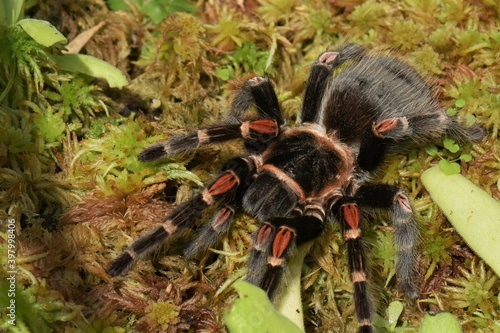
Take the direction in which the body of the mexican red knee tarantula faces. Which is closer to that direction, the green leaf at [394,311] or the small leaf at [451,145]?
the green leaf

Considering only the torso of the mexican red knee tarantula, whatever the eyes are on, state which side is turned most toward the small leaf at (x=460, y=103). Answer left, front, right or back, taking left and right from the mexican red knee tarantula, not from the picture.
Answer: back

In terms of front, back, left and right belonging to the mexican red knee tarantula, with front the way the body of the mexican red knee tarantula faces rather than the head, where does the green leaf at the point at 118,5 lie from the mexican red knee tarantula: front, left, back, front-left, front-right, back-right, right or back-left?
right

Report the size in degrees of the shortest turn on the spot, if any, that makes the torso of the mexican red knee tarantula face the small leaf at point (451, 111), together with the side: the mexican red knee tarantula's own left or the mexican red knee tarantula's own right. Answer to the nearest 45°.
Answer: approximately 180°

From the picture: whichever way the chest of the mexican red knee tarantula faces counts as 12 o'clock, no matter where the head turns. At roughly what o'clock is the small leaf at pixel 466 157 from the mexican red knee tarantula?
The small leaf is roughly at 7 o'clock from the mexican red knee tarantula.

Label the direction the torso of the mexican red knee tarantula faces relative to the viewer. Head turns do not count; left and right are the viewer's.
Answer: facing the viewer and to the left of the viewer

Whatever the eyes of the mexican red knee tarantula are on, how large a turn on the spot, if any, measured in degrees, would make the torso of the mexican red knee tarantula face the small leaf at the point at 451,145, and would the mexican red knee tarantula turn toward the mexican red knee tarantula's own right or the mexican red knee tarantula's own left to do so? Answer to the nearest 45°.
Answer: approximately 135° to the mexican red knee tarantula's own left

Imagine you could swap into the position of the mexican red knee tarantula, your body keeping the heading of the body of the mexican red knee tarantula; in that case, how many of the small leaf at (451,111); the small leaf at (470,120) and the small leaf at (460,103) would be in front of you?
0

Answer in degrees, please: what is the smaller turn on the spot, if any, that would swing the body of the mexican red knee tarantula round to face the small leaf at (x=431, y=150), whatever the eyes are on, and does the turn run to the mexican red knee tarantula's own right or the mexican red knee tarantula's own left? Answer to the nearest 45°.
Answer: approximately 180°

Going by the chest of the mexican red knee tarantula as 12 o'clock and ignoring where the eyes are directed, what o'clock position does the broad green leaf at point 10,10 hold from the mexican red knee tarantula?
The broad green leaf is roughly at 2 o'clock from the mexican red knee tarantula.

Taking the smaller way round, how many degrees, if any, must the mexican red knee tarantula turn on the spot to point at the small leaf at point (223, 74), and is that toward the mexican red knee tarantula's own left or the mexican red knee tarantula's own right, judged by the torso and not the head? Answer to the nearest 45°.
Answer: approximately 90° to the mexican red knee tarantula's own right

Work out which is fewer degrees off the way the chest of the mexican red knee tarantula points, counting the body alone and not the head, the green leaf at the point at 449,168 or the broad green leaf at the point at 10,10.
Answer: the broad green leaf

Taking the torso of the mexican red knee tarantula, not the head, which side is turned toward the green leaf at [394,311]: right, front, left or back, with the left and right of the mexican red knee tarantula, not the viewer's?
left

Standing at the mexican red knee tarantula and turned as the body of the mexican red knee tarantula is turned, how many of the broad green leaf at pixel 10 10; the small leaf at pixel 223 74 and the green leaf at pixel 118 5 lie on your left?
0
